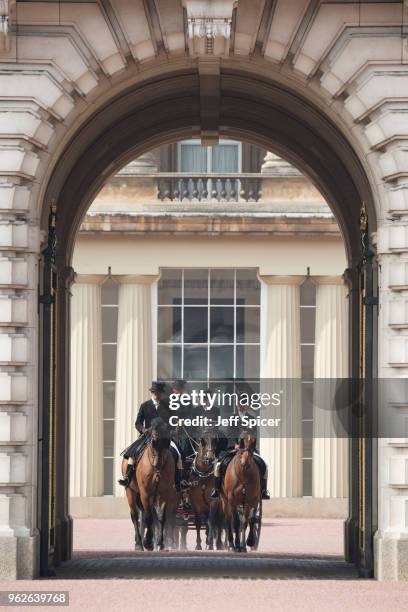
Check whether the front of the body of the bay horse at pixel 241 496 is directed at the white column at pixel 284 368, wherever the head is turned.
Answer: no

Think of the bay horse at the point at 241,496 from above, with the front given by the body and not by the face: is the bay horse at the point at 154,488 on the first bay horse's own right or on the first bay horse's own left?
on the first bay horse's own right

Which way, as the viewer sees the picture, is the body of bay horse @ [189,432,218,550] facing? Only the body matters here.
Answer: toward the camera

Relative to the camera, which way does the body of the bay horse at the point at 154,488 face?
toward the camera

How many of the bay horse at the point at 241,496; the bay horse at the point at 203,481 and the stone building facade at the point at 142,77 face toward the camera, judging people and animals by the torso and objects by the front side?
3

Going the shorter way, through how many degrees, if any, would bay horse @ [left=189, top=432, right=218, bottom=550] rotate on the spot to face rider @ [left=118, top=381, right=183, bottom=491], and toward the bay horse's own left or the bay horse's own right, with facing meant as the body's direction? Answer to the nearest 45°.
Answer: approximately 45° to the bay horse's own right

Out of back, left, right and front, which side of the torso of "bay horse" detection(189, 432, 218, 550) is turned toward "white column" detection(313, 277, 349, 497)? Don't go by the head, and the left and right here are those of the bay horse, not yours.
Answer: back

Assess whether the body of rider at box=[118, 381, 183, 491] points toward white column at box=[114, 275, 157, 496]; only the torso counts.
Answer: no

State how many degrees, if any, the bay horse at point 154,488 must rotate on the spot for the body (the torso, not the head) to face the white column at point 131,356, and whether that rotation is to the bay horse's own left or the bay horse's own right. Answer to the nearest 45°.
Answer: approximately 180°

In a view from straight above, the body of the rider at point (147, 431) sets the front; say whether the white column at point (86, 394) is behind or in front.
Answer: behind

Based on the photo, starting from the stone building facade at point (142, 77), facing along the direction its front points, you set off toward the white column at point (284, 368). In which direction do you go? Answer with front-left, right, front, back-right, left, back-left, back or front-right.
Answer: back

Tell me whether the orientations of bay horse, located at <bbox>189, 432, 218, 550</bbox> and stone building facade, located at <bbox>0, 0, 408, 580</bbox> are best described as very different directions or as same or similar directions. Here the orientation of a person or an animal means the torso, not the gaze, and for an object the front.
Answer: same or similar directions

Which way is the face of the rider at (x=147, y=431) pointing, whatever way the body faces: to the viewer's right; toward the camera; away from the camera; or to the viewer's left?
toward the camera
